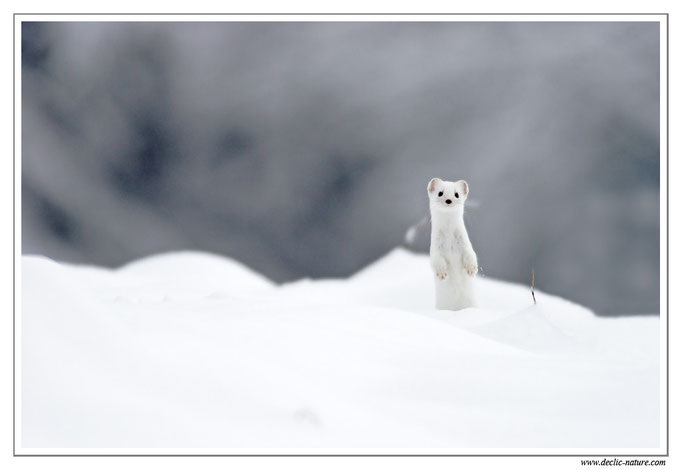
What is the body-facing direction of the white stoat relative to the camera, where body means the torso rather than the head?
toward the camera
